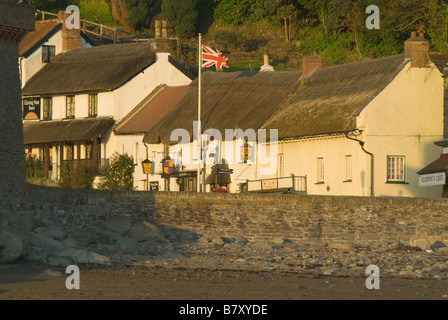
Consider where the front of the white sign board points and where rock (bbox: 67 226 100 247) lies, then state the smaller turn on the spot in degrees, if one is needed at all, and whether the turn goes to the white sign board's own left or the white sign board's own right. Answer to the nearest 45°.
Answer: approximately 45° to the white sign board's own right

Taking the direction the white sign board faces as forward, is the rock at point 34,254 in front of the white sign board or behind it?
in front

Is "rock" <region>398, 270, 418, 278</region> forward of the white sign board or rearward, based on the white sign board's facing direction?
forward

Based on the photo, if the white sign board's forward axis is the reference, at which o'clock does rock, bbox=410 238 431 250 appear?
The rock is roughly at 12 o'clock from the white sign board.

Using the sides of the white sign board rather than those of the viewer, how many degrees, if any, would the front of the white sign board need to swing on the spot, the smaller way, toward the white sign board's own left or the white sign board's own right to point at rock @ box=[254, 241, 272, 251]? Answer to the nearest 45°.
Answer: approximately 45° to the white sign board's own right

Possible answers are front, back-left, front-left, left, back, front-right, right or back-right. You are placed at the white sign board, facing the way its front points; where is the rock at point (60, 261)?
front-right

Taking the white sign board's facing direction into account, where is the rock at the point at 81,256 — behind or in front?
in front

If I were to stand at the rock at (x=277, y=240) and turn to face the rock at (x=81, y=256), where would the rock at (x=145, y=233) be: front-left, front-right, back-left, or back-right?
front-right

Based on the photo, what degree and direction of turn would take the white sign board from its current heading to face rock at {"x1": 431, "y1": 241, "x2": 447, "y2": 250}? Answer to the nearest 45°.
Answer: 0° — it already faces it

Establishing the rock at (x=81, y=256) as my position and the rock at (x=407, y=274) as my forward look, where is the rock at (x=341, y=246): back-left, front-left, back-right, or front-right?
front-left

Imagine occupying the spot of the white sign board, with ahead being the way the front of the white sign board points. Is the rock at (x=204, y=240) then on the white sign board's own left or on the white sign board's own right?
on the white sign board's own right

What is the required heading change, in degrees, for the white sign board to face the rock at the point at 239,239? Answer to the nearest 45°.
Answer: approximately 45° to its right

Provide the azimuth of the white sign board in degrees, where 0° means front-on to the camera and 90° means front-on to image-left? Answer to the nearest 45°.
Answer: approximately 0°

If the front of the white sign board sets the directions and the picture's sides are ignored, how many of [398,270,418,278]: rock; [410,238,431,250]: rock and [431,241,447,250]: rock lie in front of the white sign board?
3
